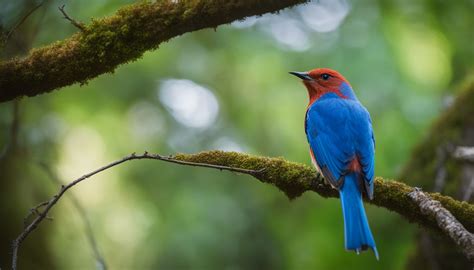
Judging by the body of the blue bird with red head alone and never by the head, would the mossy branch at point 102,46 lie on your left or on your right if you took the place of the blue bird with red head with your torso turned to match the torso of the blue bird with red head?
on your left

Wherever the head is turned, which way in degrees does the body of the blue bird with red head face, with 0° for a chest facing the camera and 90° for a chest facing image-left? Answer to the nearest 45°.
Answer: approximately 135°

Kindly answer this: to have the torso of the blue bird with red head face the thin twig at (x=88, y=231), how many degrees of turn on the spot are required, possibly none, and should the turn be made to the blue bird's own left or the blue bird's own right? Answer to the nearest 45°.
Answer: approximately 45° to the blue bird's own left
